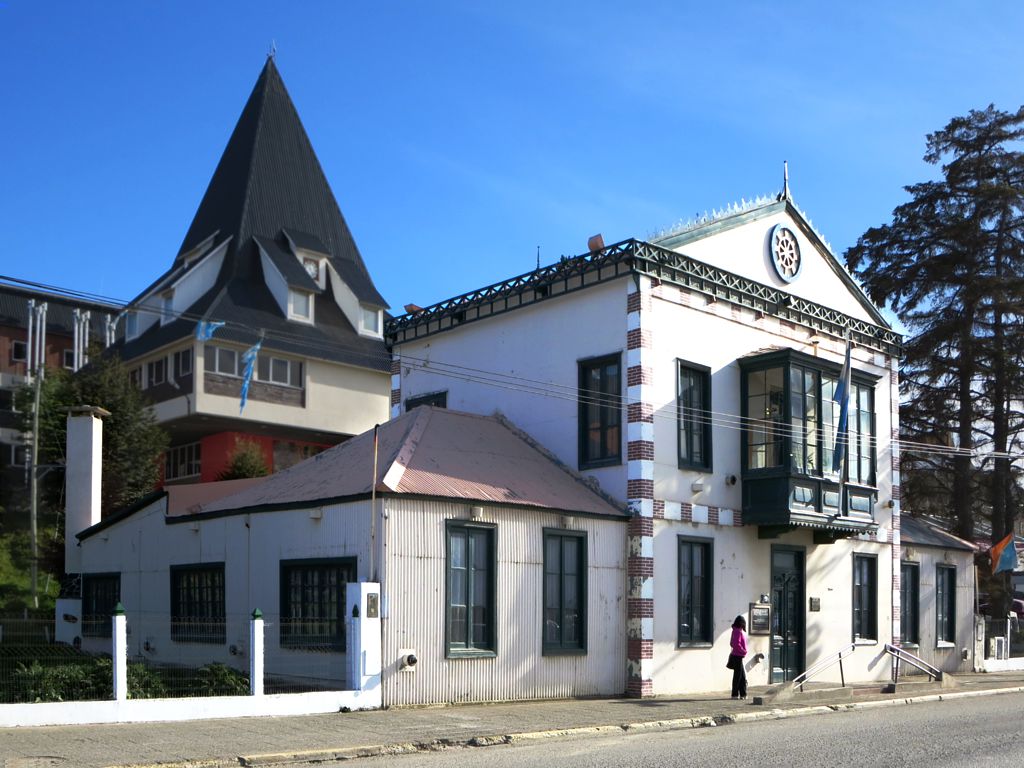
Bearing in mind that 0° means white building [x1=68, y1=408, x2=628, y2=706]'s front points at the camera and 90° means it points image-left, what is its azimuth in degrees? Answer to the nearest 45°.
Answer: approximately 315°

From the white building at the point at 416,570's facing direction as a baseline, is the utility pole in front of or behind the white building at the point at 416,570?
behind

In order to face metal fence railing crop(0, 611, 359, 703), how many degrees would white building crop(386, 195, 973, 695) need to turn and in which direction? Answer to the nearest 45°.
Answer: approximately 90° to its right

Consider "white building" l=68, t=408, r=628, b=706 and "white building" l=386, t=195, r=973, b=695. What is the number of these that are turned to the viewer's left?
0

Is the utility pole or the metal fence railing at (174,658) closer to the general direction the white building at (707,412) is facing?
the metal fence railing

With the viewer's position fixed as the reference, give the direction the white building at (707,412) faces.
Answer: facing the viewer and to the right of the viewer

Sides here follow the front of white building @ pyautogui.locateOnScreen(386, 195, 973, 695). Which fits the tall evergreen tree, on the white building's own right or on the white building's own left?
on the white building's own left

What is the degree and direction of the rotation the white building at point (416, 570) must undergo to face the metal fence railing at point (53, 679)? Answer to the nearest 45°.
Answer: approximately 90° to its right

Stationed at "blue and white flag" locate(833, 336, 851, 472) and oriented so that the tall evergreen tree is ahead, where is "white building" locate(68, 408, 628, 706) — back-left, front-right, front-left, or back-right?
back-left
